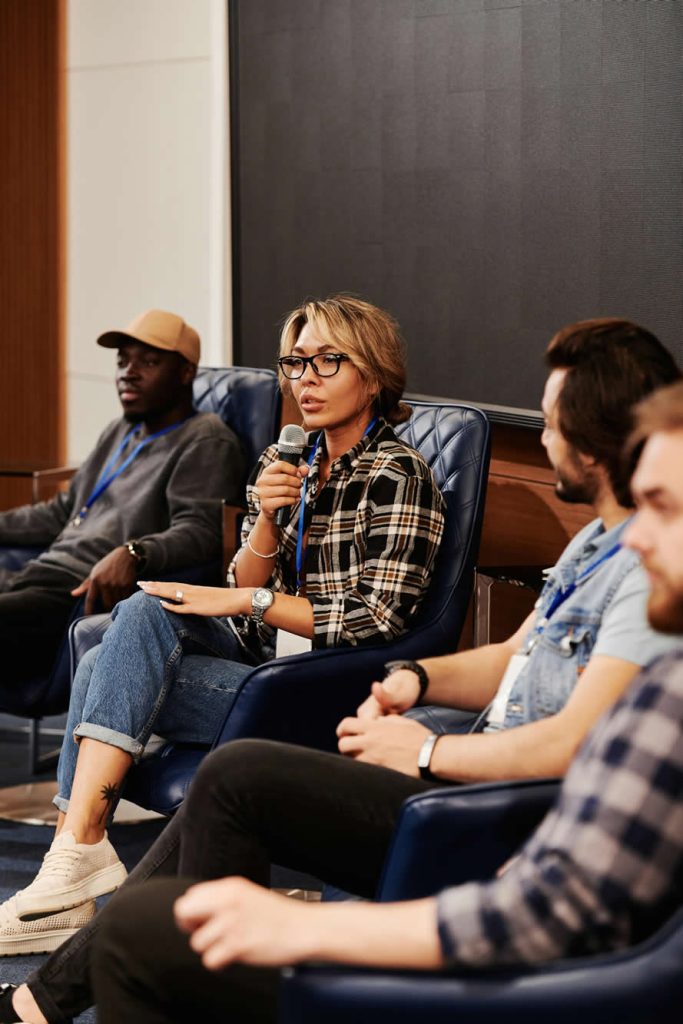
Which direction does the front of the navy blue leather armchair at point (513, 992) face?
to the viewer's left

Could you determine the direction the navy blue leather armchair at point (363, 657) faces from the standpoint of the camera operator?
facing the viewer and to the left of the viewer

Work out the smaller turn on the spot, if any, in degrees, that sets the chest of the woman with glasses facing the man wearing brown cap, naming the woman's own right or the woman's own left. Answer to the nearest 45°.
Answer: approximately 135° to the woman's own right

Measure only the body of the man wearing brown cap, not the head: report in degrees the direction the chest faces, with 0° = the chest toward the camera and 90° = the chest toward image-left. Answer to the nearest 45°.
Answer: approximately 45°

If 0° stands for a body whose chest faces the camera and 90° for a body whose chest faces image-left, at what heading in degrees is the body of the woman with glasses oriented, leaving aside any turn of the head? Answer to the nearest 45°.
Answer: approximately 45°

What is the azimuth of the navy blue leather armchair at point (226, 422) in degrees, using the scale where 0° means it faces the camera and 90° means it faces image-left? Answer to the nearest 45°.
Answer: approximately 45°

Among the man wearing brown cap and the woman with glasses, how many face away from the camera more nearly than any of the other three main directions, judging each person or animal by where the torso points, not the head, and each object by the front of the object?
0

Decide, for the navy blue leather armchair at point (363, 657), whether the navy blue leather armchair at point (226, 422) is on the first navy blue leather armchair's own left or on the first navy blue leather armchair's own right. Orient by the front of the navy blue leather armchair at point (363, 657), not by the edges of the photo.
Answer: on the first navy blue leather armchair's own right

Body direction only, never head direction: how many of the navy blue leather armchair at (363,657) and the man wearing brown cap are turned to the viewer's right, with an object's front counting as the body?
0

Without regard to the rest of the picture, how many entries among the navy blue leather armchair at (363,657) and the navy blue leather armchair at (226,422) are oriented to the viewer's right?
0
